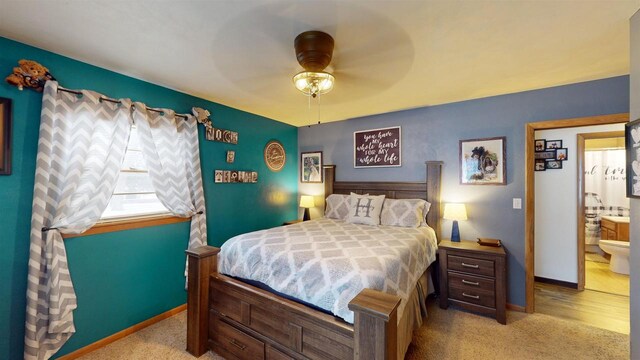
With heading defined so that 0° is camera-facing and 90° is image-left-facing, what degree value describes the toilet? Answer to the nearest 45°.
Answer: approximately 90°

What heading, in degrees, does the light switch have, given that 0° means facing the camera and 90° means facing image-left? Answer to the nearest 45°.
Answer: approximately 0°

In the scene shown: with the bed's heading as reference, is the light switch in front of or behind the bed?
behind

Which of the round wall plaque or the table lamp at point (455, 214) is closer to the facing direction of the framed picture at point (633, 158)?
the round wall plaque

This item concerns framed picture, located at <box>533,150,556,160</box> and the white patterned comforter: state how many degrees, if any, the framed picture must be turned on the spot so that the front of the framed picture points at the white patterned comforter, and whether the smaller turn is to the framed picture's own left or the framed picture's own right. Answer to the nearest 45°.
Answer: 0° — it already faces it
